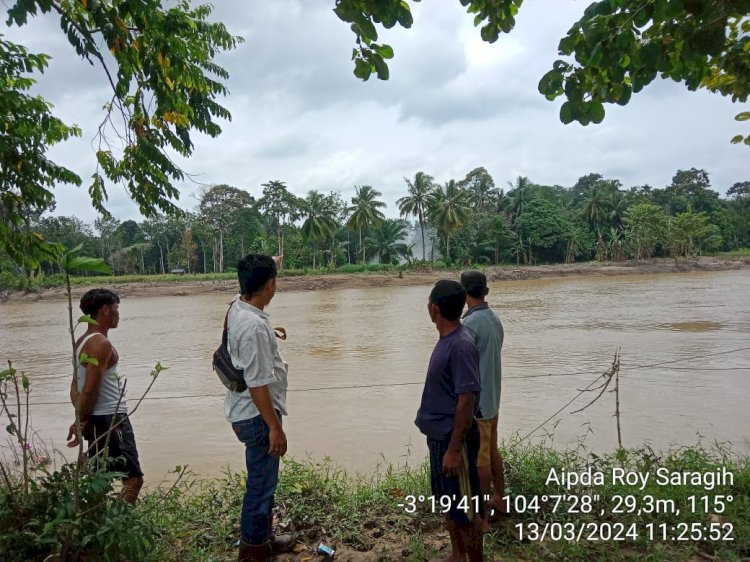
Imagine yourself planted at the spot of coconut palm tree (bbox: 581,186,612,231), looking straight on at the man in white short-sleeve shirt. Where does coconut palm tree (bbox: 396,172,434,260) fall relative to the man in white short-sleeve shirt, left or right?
right

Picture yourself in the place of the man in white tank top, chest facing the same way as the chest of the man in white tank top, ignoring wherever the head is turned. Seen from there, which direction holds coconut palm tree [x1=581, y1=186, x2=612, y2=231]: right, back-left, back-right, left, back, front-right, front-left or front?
front-left

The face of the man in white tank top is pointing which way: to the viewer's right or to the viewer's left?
to the viewer's right

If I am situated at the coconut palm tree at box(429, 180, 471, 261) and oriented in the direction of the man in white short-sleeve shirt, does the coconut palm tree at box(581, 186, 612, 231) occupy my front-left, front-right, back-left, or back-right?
back-left

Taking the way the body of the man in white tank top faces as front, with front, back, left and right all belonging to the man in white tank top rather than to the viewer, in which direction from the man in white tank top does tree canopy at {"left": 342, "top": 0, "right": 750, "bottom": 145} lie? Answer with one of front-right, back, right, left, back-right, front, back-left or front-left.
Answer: front-right

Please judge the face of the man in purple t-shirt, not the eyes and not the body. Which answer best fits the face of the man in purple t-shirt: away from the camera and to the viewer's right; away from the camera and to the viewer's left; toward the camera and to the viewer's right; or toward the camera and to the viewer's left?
away from the camera and to the viewer's left

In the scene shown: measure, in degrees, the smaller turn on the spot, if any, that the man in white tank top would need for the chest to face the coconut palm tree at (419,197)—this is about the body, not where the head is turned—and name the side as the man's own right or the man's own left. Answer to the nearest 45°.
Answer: approximately 45° to the man's own left

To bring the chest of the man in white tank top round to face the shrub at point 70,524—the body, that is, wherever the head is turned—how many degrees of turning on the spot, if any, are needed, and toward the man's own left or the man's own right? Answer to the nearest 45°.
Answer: approximately 90° to the man's own right

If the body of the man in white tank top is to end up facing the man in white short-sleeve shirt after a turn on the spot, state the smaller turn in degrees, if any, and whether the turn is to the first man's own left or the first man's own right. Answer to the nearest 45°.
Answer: approximately 45° to the first man's own right

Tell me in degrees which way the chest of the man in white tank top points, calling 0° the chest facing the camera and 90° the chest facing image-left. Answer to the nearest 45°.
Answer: approximately 270°

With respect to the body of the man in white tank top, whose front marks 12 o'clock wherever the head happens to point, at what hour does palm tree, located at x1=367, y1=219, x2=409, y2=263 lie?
The palm tree is roughly at 10 o'clock from the man in white tank top.

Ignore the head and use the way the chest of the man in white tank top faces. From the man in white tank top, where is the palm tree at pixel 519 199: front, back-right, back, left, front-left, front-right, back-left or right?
front-left
